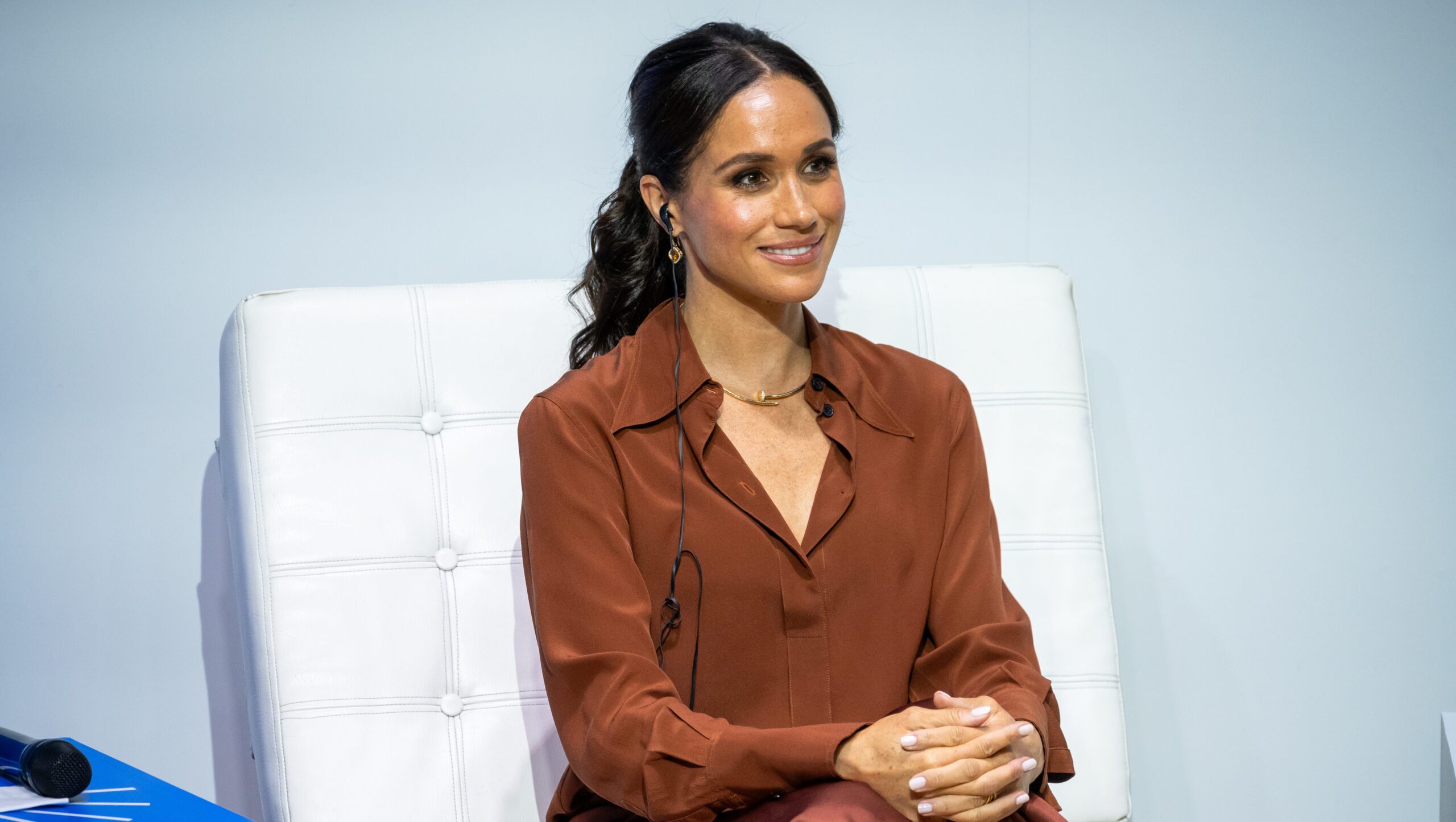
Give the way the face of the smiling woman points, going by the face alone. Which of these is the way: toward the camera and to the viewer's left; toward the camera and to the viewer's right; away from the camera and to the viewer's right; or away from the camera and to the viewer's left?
toward the camera and to the viewer's right

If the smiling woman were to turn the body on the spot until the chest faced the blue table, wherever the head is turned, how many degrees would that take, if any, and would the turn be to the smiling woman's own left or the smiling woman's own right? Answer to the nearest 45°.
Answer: approximately 90° to the smiling woman's own right

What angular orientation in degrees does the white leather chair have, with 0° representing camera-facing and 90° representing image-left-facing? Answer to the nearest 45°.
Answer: approximately 0°

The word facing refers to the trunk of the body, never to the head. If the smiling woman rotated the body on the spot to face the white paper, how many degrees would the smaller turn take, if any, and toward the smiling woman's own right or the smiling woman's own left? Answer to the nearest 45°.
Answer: approximately 90° to the smiling woman's own right

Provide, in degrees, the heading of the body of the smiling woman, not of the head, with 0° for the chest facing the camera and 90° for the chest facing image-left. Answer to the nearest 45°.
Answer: approximately 315°
